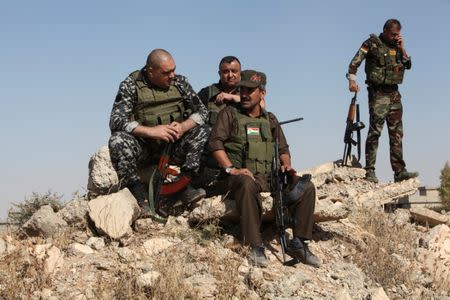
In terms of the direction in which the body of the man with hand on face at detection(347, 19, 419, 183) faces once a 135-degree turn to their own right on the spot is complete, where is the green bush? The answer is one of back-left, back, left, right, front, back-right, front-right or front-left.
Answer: right

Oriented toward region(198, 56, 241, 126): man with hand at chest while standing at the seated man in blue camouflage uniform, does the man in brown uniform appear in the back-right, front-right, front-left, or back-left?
front-right

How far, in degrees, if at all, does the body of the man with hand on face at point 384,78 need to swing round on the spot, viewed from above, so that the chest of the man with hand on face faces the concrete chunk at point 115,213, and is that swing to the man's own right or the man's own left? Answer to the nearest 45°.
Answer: approximately 90° to the man's own right

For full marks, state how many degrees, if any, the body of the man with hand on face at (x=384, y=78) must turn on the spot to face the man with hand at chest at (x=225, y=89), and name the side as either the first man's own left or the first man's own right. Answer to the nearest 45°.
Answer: approximately 90° to the first man's own right

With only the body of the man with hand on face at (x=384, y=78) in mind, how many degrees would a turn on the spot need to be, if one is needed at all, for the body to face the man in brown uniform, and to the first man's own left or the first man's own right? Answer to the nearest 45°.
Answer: approximately 45° to the first man's own right

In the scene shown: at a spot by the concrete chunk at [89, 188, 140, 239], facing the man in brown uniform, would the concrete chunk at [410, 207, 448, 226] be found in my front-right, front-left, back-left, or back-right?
front-left

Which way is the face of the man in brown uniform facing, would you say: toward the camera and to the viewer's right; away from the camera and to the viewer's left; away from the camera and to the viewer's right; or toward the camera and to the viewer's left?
toward the camera and to the viewer's left

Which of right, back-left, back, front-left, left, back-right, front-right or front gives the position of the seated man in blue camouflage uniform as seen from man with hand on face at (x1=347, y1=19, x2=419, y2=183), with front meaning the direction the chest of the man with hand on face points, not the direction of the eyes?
right
